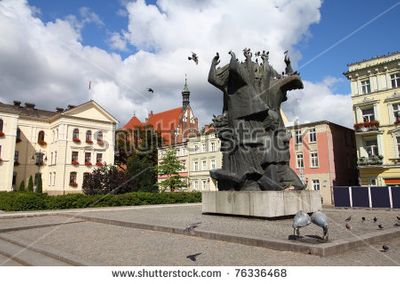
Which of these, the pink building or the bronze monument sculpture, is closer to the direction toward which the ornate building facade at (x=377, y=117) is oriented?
the bronze monument sculpture

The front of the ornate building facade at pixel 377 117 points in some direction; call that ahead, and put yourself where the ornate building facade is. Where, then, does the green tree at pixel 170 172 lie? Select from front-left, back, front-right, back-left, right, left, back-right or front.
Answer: front-right

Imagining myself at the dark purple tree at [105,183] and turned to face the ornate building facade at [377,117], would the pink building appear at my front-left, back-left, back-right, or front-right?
front-left

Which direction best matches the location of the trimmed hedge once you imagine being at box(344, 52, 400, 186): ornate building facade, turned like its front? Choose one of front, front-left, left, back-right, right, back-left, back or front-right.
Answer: front

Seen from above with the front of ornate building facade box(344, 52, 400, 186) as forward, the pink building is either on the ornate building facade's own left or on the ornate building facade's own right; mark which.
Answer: on the ornate building facade's own right

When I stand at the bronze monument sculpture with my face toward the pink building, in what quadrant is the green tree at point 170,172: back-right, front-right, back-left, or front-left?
front-left

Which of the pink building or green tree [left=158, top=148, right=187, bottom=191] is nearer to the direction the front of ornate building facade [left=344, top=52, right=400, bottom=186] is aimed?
the green tree

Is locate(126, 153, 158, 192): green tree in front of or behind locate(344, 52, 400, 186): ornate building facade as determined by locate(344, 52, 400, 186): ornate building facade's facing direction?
in front

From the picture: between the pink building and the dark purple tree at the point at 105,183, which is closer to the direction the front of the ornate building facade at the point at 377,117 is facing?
the dark purple tree

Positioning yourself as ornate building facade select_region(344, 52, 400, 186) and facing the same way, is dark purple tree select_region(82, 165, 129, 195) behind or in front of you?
in front

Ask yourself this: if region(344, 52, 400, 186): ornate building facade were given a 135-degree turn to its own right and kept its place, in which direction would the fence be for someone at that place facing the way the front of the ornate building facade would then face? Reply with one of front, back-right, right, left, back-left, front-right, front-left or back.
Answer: back

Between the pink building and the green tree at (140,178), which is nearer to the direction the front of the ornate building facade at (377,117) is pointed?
the green tree
